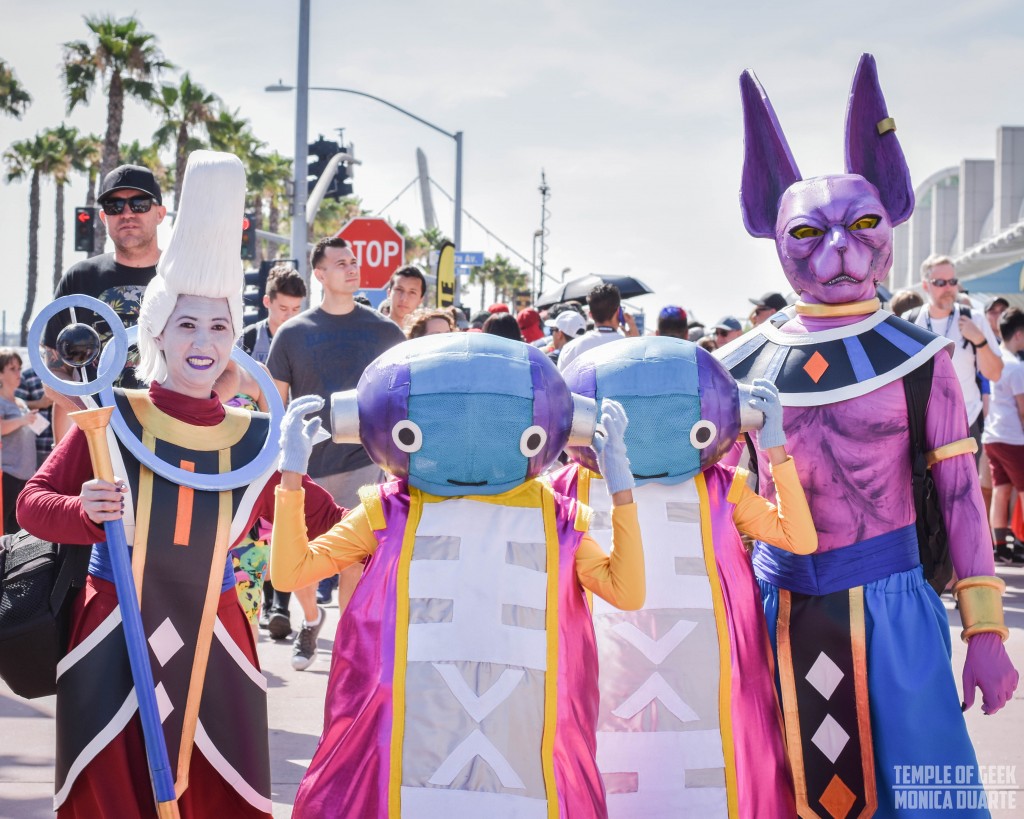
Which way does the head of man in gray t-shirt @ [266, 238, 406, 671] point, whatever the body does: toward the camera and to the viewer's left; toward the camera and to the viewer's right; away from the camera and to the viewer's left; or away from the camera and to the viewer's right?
toward the camera and to the viewer's right

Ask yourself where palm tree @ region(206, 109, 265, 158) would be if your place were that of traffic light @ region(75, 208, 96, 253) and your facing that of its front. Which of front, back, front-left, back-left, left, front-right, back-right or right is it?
back

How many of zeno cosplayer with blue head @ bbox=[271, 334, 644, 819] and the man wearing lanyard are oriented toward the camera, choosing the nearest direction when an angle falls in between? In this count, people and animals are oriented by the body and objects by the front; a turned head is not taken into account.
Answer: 2

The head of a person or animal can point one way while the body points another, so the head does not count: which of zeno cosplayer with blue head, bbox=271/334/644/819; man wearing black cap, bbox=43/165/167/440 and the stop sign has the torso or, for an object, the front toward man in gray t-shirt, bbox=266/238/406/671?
the stop sign

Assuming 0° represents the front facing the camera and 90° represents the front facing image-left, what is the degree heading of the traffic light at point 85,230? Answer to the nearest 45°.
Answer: approximately 0°

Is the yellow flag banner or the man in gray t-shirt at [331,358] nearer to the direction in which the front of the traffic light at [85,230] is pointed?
the man in gray t-shirt

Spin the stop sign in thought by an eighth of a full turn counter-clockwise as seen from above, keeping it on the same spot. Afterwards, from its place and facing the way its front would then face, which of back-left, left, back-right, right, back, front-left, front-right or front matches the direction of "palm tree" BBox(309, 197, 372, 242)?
back-left

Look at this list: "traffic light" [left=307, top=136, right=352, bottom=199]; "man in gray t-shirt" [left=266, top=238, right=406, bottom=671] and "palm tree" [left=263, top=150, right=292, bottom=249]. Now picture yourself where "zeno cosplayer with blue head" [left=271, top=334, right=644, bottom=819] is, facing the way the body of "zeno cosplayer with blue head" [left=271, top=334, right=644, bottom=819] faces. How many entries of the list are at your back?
3

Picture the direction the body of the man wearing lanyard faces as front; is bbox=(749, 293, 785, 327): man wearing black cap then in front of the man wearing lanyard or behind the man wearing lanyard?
behind

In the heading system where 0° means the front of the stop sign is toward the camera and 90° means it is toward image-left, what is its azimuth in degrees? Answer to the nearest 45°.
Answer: approximately 0°
